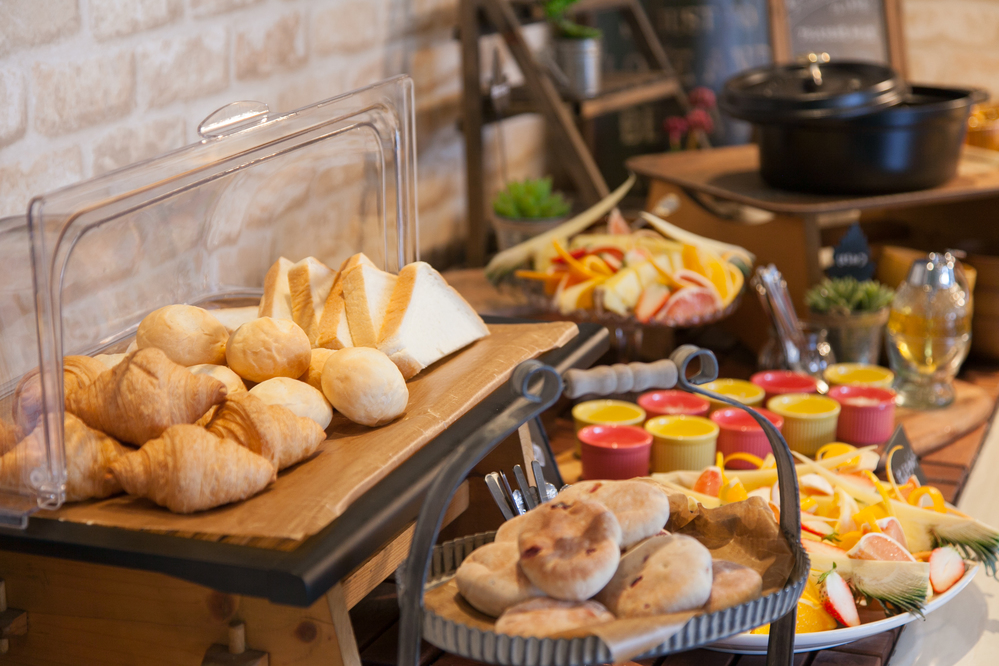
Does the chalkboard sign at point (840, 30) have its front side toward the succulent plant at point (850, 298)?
yes

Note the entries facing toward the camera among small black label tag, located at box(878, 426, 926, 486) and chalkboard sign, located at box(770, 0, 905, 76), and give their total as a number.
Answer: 2

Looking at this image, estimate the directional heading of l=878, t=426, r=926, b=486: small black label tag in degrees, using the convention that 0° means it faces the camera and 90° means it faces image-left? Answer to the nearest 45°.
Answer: approximately 0°

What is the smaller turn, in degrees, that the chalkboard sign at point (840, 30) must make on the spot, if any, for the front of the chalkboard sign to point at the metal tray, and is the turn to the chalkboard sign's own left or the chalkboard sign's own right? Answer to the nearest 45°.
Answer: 0° — it already faces it

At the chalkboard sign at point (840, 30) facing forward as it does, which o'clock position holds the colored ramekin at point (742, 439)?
The colored ramekin is roughly at 12 o'clock from the chalkboard sign.

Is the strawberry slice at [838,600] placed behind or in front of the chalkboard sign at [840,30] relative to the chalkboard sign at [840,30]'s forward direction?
in front

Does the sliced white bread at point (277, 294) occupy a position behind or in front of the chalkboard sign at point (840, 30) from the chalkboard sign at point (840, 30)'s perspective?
in front

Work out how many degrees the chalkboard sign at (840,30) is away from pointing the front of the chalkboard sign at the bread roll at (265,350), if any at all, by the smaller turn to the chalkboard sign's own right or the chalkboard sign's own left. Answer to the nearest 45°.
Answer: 0° — it already faces it

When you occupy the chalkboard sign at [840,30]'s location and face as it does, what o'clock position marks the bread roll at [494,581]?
The bread roll is roughly at 12 o'clock from the chalkboard sign.
